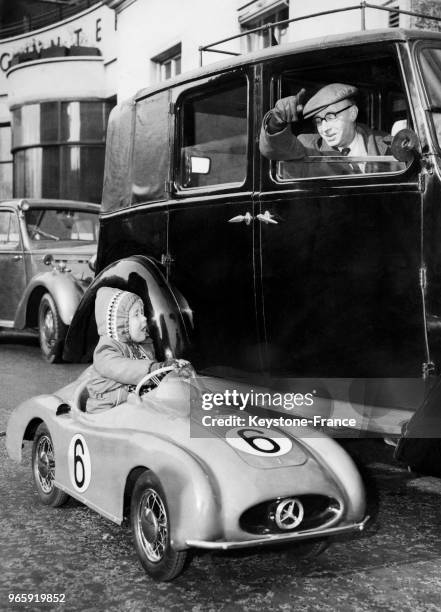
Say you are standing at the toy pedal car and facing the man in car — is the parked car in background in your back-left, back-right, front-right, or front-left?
front-left

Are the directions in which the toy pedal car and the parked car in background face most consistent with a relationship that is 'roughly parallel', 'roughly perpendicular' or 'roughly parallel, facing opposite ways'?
roughly parallel

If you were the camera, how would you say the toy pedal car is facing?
facing the viewer and to the right of the viewer

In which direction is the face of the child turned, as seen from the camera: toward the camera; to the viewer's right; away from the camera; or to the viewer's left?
to the viewer's right

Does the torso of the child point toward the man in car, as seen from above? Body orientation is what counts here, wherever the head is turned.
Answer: no

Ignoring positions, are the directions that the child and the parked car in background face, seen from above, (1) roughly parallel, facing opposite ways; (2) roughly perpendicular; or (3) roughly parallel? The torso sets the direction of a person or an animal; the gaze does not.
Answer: roughly parallel

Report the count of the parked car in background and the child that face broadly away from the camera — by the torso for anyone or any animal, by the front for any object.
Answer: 0

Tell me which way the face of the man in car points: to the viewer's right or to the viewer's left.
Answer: to the viewer's left

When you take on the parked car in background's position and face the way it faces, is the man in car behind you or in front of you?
in front

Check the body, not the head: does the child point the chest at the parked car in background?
no
